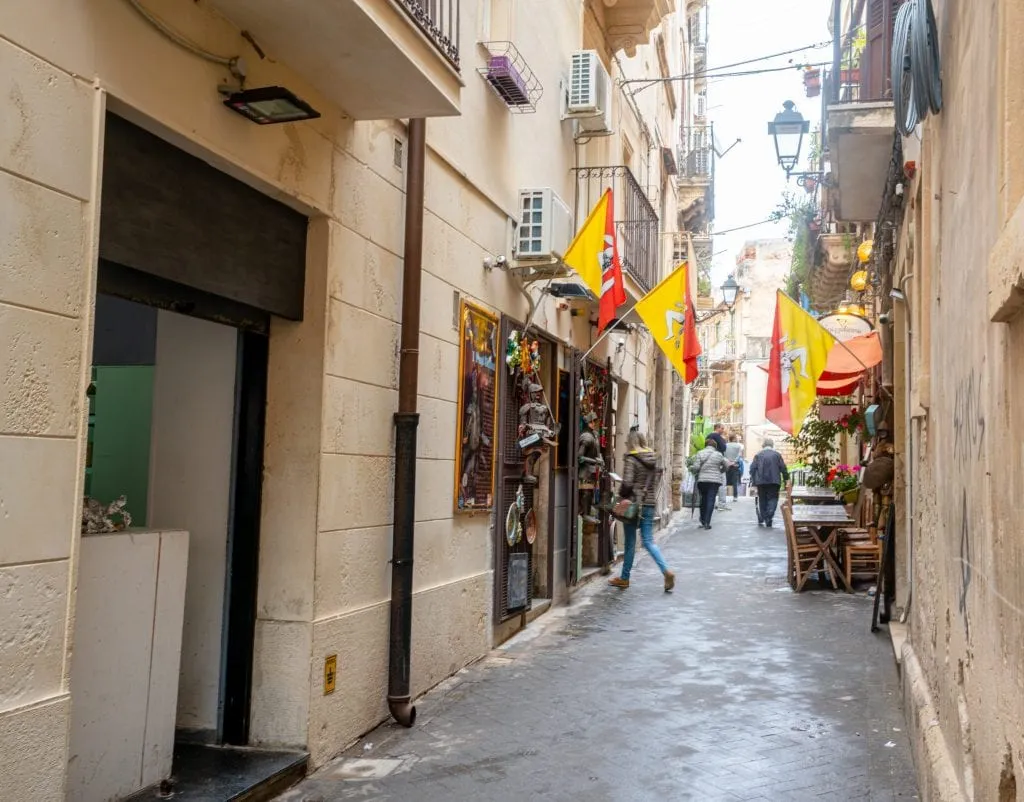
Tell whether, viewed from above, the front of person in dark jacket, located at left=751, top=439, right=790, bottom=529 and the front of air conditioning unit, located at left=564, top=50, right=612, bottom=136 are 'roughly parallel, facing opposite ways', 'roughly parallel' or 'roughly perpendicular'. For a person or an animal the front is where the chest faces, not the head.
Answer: roughly perpendicular

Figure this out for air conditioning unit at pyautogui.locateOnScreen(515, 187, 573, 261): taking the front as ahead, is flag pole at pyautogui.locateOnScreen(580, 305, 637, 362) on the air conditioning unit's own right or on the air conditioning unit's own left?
on the air conditioning unit's own left

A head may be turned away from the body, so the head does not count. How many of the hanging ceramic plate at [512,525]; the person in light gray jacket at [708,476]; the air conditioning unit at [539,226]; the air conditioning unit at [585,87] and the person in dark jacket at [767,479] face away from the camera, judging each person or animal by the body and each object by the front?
2

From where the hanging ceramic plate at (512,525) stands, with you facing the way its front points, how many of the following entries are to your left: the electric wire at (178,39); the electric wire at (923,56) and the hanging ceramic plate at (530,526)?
1

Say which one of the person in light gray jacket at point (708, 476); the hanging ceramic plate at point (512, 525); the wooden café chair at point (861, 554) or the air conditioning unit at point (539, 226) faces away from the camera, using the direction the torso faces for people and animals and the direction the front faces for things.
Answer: the person in light gray jacket

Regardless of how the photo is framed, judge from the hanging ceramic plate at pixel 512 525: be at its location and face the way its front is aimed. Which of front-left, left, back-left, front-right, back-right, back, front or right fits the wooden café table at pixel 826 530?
front-left

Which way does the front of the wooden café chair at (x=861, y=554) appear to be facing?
to the viewer's left

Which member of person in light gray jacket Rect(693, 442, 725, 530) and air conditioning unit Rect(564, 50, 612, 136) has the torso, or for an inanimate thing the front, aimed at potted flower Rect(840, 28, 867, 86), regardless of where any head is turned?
the air conditioning unit

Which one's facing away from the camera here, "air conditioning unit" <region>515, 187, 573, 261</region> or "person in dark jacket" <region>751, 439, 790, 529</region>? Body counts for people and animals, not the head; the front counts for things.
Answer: the person in dark jacket

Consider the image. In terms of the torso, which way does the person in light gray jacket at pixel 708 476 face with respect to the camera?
away from the camera

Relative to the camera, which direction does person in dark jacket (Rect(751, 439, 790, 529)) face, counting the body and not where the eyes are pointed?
away from the camera

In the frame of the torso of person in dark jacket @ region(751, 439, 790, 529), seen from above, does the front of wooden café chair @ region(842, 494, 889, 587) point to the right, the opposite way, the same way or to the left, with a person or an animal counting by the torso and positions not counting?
to the left

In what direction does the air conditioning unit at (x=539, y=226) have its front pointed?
to the viewer's right
